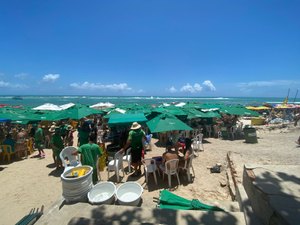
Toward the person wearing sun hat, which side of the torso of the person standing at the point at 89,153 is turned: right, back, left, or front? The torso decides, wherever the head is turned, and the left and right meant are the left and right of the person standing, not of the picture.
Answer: right

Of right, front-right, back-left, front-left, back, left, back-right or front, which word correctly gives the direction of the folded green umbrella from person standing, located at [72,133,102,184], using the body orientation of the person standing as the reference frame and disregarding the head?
back-right

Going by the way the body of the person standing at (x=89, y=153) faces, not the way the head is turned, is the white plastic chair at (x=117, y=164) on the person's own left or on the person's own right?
on the person's own right

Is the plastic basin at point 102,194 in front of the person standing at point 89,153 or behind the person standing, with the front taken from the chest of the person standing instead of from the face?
behind

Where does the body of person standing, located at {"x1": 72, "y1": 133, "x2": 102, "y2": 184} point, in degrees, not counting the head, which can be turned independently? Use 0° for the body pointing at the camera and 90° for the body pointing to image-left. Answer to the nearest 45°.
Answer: approximately 180°

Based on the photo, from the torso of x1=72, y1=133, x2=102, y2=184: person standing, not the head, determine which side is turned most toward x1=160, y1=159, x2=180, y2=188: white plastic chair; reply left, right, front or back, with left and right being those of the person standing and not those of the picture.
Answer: right
